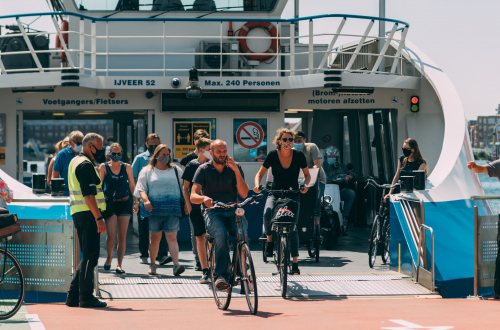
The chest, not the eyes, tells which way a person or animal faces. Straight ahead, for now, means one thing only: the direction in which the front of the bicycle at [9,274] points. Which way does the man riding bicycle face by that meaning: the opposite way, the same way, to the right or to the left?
to the left

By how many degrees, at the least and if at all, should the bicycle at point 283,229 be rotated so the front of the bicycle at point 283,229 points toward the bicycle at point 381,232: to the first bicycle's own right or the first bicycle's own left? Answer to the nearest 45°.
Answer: approximately 135° to the first bicycle's own left

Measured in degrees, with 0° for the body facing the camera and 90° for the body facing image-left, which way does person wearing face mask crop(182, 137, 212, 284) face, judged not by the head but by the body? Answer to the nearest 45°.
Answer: approximately 315°

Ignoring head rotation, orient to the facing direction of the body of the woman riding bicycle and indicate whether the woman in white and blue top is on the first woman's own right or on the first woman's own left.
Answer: on the first woman's own right

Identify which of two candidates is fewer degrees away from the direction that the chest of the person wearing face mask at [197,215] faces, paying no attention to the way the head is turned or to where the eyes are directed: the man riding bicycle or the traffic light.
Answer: the man riding bicycle

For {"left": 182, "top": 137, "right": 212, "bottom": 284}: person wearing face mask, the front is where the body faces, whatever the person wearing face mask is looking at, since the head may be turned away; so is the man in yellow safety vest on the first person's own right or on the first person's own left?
on the first person's own right

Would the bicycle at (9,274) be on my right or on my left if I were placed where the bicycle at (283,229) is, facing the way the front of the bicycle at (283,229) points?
on my right

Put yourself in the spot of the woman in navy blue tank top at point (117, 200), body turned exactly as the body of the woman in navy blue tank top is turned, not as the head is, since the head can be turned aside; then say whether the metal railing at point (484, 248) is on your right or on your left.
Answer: on your left

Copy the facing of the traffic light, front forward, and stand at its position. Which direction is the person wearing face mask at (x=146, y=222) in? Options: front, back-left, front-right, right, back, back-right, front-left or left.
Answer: front-right

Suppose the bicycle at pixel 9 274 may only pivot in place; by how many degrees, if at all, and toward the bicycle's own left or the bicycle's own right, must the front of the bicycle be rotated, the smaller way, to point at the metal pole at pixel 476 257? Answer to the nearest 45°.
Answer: approximately 180°
